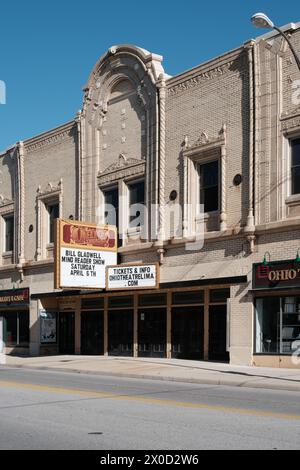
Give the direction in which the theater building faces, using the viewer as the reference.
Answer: facing the viewer and to the left of the viewer

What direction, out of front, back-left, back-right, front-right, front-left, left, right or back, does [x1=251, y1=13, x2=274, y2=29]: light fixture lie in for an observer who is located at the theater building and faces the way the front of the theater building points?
front-left
